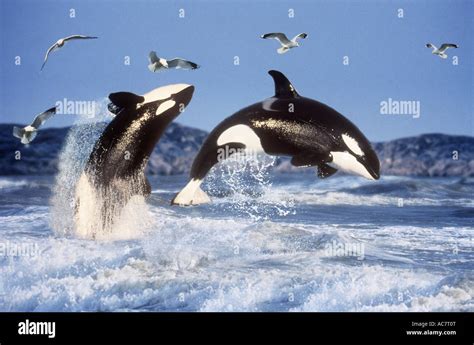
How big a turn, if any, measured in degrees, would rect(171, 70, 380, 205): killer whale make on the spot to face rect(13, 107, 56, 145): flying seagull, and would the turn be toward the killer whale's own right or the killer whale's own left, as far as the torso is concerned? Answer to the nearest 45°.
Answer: approximately 180°

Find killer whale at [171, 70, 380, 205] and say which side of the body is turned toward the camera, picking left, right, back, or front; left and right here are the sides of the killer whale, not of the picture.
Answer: right

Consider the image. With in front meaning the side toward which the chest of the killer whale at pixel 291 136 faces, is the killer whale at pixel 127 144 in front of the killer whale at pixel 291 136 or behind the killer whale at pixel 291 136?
behind
